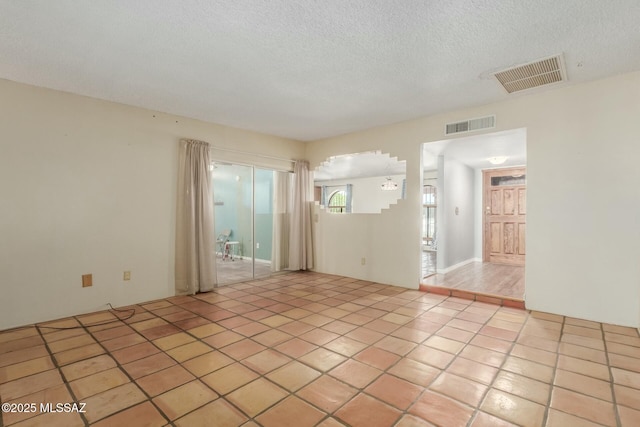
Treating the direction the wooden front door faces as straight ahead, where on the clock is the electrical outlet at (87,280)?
The electrical outlet is roughly at 1 o'clock from the wooden front door.

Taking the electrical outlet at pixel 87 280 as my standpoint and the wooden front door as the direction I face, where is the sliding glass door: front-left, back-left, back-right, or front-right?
front-left

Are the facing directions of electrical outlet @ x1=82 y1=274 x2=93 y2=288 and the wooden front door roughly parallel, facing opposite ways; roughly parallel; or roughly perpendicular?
roughly perpendicular

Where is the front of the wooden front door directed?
toward the camera

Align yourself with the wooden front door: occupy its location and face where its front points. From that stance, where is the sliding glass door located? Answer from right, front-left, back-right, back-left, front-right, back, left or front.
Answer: front-right

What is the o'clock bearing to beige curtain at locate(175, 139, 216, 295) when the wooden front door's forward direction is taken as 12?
The beige curtain is roughly at 1 o'clock from the wooden front door.

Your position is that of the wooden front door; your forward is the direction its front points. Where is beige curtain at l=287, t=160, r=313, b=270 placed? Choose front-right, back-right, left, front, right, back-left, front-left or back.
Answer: front-right

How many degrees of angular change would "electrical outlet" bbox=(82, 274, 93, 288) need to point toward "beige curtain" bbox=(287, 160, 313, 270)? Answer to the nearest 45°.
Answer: approximately 90° to its left

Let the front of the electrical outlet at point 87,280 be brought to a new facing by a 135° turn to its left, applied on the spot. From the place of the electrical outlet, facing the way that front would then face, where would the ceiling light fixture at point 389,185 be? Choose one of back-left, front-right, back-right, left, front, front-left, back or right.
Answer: front-right

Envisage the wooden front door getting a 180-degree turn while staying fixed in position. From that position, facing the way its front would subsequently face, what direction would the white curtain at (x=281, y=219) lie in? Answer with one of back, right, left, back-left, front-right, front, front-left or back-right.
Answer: back-left
